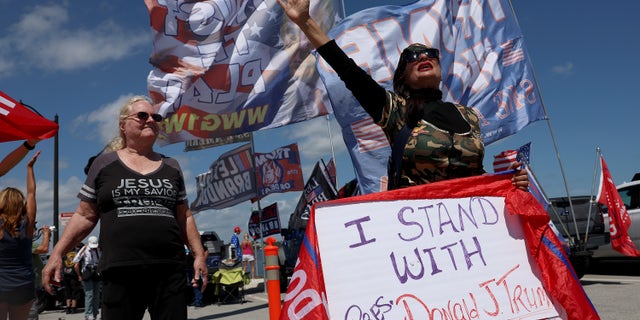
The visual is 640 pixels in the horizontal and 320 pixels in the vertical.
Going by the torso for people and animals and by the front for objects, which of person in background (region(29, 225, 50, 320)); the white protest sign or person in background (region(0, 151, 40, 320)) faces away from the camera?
person in background (region(0, 151, 40, 320))

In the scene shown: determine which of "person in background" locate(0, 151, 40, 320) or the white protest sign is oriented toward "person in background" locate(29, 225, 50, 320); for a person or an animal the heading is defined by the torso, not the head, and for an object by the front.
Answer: "person in background" locate(0, 151, 40, 320)

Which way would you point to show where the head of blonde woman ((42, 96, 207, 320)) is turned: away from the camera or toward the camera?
toward the camera

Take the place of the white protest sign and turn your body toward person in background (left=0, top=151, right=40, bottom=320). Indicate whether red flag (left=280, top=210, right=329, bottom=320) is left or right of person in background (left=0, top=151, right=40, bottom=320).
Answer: left

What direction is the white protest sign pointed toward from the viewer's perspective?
toward the camera

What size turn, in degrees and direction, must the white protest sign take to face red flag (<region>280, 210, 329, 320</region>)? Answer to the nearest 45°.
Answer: approximately 45° to its right
